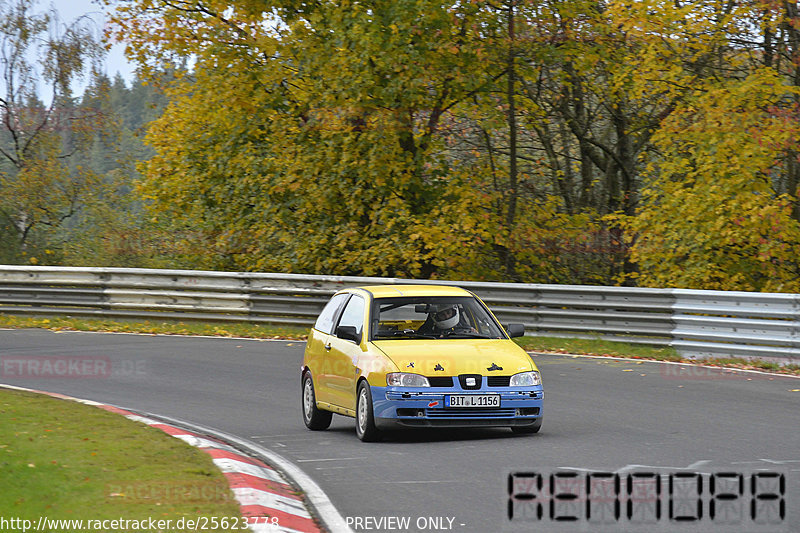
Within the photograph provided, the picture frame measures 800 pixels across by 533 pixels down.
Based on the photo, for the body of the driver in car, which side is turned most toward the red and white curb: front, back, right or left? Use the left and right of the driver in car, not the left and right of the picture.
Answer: front

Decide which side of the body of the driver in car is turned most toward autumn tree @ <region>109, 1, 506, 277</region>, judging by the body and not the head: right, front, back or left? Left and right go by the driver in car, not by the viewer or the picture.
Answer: back

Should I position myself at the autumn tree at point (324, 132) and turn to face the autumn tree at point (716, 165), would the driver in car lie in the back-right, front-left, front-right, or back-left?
front-right

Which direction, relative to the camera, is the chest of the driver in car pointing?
toward the camera

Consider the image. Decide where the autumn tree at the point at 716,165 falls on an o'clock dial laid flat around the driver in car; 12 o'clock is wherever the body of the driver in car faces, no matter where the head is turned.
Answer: The autumn tree is roughly at 7 o'clock from the driver in car.

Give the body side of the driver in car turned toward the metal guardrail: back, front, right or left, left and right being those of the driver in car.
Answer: back

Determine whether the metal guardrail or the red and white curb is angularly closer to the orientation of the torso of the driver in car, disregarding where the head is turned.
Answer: the red and white curb

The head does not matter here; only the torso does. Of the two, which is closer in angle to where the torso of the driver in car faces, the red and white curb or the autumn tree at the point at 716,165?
the red and white curb

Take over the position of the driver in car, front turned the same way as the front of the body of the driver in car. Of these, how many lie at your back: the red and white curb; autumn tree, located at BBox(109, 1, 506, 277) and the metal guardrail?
2

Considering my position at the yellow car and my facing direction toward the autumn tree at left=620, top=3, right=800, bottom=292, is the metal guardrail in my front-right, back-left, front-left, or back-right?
front-left
